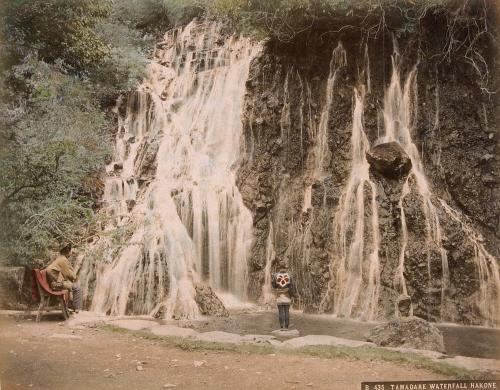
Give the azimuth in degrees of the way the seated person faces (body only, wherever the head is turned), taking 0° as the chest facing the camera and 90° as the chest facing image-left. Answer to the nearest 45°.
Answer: approximately 270°

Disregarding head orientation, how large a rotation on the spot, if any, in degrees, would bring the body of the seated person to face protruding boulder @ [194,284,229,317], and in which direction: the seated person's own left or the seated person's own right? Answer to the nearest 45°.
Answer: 0° — they already face it

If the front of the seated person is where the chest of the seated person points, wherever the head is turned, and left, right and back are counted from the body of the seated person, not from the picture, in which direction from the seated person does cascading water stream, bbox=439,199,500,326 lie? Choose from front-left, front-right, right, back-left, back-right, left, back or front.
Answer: front

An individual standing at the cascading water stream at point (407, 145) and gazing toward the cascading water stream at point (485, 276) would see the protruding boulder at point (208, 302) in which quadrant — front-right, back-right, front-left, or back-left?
back-right

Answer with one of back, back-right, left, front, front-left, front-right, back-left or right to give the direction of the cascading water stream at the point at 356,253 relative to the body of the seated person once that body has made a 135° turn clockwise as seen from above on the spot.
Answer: back-left

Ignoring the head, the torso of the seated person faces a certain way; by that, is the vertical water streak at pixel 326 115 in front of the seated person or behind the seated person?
in front

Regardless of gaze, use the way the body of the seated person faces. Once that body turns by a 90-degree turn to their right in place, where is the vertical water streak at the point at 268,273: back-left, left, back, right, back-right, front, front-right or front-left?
left

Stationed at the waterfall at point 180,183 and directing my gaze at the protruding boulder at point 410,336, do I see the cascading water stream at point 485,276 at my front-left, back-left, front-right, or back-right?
front-left

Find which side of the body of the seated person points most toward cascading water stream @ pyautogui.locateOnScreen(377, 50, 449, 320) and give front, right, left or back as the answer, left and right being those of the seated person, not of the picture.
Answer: front

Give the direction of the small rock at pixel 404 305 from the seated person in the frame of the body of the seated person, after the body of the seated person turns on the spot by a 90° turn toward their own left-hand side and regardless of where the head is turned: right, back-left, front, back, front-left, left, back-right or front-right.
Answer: right
